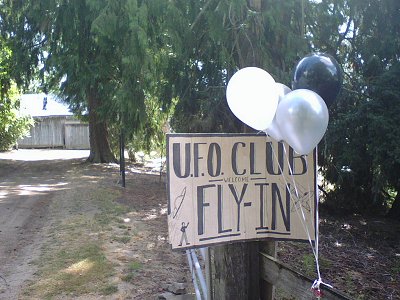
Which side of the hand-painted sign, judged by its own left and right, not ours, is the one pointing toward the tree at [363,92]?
back

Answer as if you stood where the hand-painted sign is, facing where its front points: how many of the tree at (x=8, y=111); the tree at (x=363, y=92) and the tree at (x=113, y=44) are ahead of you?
0

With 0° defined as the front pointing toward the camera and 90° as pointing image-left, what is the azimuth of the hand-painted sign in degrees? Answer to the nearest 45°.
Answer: approximately 0°

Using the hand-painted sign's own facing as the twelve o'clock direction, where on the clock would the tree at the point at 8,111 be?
The tree is roughly at 5 o'clock from the hand-painted sign.

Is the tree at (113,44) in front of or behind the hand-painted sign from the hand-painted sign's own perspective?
behind
